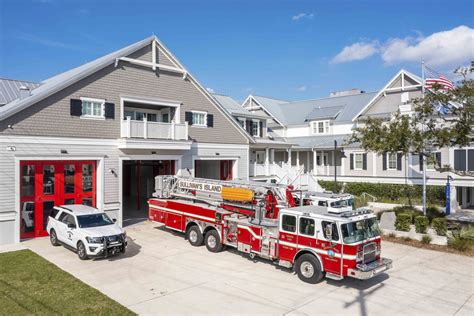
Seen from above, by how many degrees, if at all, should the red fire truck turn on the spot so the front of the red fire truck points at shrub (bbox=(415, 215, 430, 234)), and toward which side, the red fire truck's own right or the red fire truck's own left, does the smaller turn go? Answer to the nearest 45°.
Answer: approximately 90° to the red fire truck's own left

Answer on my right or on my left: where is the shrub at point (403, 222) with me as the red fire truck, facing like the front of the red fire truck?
on my left

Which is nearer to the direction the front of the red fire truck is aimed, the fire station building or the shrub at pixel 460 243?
the shrub

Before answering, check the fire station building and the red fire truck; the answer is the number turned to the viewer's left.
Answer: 0

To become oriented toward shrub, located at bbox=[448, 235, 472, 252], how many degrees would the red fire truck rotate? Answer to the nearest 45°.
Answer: approximately 90° to its left

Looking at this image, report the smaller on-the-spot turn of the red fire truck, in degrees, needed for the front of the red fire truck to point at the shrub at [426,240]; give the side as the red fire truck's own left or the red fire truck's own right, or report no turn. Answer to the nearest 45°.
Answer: approximately 90° to the red fire truck's own left

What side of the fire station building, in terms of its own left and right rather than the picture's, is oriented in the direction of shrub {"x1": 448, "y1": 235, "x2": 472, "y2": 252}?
front

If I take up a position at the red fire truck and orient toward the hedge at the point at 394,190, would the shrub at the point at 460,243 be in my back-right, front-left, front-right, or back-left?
front-right

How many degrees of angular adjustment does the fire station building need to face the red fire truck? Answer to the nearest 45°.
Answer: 0° — it already faces it

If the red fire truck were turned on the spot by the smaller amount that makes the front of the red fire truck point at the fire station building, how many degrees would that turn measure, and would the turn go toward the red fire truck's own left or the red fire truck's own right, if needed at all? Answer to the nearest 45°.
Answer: approximately 180°

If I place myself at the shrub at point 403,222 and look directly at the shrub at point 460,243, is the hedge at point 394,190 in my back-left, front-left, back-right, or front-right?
back-left

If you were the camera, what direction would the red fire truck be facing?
facing the viewer and to the right of the viewer

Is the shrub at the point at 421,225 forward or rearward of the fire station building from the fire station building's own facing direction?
forward
